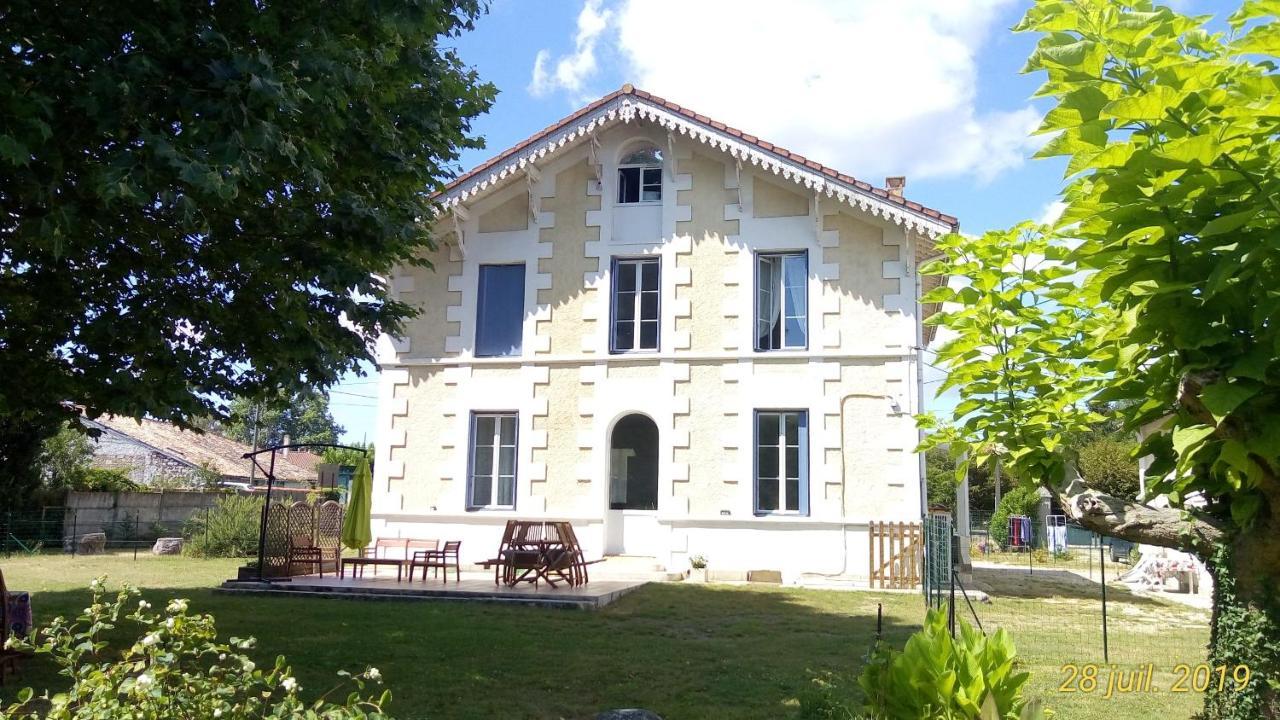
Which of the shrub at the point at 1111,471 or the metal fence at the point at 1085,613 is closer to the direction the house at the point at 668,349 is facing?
the metal fence

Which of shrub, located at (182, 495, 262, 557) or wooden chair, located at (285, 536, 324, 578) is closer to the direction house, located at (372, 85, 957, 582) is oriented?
the wooden chair

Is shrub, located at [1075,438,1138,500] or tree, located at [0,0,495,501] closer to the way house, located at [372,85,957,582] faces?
the tree

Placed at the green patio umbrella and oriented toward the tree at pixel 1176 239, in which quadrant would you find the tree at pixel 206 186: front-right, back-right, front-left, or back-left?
front-right

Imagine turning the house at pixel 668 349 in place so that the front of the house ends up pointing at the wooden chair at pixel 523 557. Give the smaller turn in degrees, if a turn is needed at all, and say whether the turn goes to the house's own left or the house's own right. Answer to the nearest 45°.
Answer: approximately 45° to the house's own right

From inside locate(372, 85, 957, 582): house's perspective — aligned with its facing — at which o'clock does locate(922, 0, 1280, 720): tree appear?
The tree is roughly at 12 o'clock from the house.

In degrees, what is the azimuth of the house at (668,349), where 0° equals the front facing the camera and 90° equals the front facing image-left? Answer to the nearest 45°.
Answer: approximately 0°

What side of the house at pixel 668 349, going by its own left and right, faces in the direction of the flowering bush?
front

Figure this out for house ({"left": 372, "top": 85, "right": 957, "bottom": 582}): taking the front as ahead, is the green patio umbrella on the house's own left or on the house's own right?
on the house's own right

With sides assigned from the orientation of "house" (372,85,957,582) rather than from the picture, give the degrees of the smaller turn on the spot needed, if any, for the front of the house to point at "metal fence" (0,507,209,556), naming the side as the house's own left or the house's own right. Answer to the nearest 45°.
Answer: approximately 135° to the house's own right

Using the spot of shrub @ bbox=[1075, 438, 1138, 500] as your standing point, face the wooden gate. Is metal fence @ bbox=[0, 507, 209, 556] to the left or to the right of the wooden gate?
right

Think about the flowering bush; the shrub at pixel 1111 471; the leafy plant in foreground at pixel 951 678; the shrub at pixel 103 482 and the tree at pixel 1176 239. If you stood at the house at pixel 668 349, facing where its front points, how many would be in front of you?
3

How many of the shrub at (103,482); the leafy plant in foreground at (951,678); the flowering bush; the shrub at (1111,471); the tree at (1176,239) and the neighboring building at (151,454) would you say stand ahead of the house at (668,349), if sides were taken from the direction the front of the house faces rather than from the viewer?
3

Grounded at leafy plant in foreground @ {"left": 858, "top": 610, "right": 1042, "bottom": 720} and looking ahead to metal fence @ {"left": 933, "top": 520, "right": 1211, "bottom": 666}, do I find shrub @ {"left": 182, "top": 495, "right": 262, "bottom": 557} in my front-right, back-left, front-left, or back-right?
front-left

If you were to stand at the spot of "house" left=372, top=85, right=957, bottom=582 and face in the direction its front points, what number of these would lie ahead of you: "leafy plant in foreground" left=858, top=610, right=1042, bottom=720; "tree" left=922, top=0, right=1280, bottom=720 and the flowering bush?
3

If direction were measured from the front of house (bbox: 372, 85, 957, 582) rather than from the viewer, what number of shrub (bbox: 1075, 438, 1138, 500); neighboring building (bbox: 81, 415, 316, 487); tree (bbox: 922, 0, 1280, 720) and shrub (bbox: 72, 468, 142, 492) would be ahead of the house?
1

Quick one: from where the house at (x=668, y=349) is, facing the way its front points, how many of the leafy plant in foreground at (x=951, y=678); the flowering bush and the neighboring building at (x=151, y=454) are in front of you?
2

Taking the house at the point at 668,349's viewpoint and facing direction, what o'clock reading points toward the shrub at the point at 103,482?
The shrub is roughly at 4 o'clock from the house.

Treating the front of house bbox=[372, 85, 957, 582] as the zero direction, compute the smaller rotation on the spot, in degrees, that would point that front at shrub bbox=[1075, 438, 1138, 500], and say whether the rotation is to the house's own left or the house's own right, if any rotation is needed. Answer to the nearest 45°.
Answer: approximately 135° to the house's own left
